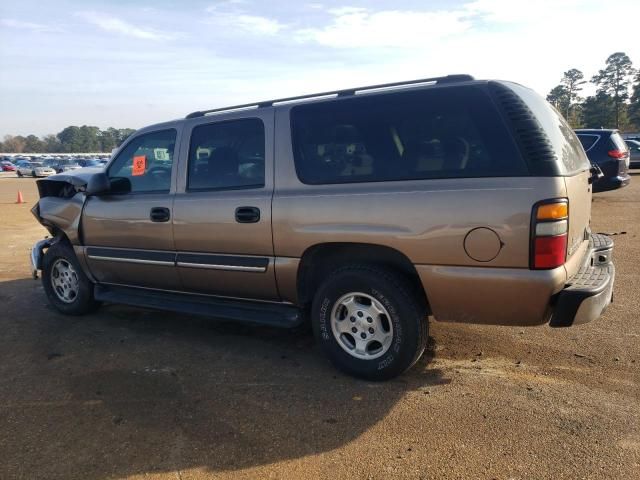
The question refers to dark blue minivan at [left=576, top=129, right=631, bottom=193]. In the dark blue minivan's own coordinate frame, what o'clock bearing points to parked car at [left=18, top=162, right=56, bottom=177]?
The parked car is roughly at 11 o'clock from the dark blue minivan.

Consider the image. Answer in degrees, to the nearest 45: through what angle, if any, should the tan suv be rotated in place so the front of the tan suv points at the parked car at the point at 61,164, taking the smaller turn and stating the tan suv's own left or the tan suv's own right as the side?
0° — it already faces it

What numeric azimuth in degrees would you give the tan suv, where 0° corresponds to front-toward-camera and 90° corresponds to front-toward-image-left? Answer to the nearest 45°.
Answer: approximately 135°

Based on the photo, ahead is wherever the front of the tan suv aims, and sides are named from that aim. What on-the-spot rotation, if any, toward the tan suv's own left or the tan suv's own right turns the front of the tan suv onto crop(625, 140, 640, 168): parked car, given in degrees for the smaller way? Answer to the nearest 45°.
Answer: approximately 90° to the tan suv's own right

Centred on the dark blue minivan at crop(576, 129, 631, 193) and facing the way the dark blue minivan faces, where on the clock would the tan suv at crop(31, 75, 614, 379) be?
The tan suv is roughly at 8 o'clock from the dark blue minivan.

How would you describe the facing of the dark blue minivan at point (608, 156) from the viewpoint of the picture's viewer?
facing away from the viewer and to the left of the viewer

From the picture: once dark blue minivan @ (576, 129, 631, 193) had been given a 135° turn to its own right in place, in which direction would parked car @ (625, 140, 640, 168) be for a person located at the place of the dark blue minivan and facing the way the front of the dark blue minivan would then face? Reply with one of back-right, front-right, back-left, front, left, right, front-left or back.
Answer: left

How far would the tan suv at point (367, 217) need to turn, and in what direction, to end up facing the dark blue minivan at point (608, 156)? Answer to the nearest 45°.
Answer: approximately 90° to its right

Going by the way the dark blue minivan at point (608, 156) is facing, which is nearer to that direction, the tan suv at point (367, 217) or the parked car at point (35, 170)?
the parked car

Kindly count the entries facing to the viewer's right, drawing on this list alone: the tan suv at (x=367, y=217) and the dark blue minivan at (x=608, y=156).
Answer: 0

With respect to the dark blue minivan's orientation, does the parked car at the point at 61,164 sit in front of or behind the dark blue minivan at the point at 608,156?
in front
